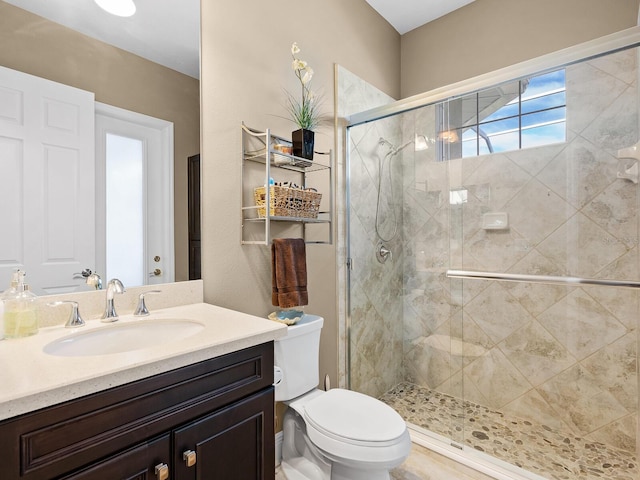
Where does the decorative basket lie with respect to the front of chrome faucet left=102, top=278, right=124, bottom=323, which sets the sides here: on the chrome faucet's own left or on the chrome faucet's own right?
on the chrome faucet's own left

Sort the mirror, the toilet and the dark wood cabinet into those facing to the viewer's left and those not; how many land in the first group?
0

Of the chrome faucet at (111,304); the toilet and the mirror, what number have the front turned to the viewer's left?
0

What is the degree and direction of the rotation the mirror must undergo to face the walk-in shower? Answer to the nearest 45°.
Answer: approximately 45° to its left

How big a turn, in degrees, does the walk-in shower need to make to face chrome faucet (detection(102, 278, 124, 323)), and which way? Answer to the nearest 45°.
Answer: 0° — it already faces it

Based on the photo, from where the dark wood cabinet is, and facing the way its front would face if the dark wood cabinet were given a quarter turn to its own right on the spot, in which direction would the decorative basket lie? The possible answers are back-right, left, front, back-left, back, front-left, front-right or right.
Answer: back

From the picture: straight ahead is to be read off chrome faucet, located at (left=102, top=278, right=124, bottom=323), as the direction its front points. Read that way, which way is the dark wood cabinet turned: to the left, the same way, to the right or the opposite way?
the same way

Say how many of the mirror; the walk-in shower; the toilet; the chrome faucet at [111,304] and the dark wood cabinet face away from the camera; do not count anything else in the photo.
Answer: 0

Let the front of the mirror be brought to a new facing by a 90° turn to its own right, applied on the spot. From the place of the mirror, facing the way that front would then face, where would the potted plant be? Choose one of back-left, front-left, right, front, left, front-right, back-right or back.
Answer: back-left

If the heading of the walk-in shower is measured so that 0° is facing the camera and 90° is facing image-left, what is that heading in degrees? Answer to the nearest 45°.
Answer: approximately 45°

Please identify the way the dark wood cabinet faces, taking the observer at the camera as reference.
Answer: facing the viewer and to the right of the viewer
